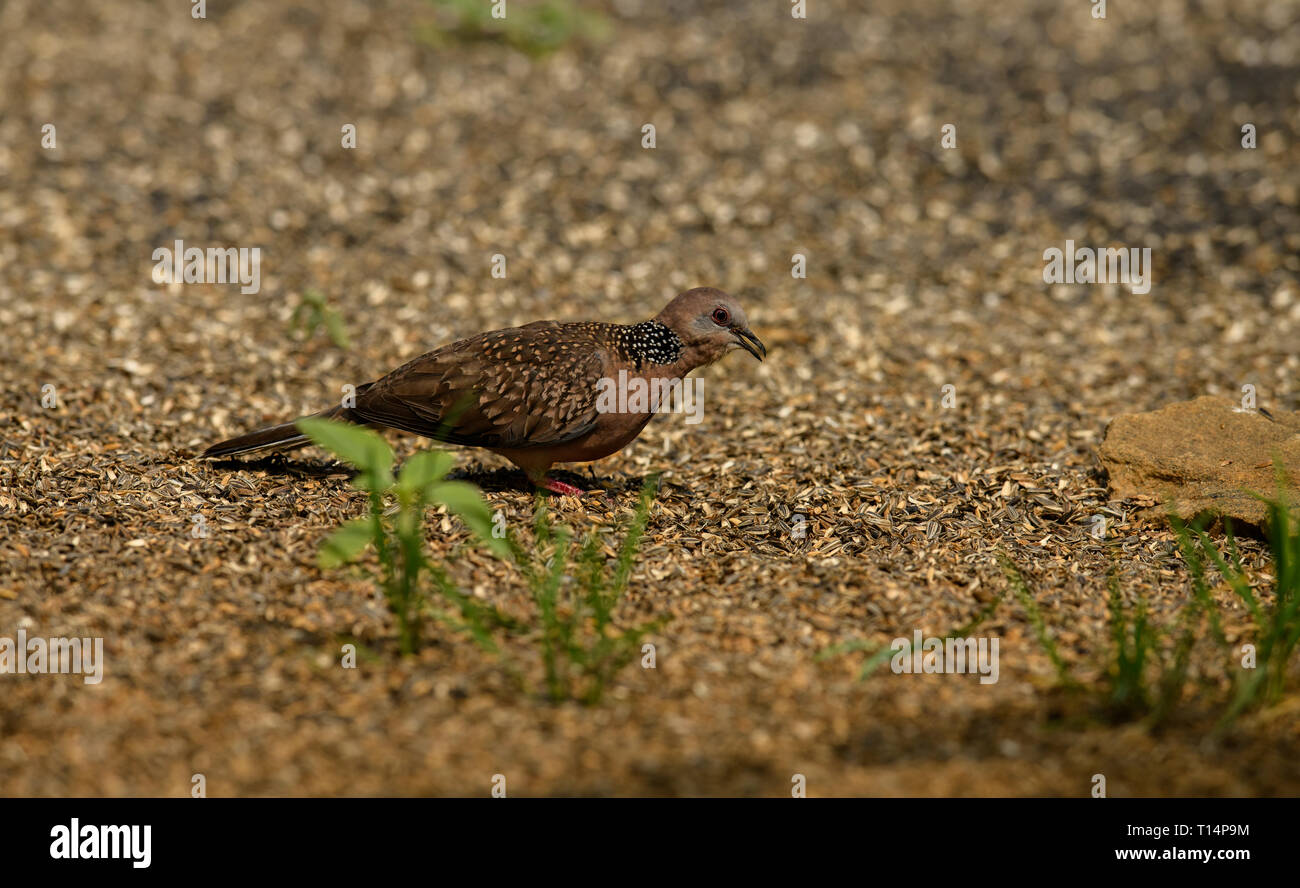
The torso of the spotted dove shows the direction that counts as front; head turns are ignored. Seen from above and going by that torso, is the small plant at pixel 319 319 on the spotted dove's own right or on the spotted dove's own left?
on the spotted dove's own left

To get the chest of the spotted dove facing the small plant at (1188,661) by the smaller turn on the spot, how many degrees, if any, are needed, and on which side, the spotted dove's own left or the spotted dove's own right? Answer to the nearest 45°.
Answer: approximately 45° to the spotted dove's own right

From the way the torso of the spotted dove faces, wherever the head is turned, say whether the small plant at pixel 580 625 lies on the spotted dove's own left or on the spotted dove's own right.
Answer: on the spotted dove's own right

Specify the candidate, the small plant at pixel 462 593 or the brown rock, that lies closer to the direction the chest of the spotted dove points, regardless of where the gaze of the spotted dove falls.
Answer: the brown rock

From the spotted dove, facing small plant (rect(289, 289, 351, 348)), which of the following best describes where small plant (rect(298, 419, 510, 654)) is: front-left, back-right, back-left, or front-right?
back-left

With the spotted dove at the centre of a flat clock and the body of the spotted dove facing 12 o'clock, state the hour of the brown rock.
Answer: The brown rock is roughly at 12 o'clock from the spotted dove.

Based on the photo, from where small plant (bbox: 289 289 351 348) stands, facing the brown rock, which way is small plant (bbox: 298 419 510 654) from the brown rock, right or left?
right

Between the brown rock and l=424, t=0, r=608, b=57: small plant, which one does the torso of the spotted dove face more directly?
the brown rock

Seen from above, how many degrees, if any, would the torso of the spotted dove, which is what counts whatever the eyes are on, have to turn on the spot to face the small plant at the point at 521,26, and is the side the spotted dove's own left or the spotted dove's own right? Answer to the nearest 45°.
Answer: approximately 90° to the spotted dove's own left

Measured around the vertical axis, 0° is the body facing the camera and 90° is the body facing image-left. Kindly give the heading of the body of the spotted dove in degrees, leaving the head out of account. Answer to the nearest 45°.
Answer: approximately 270°
